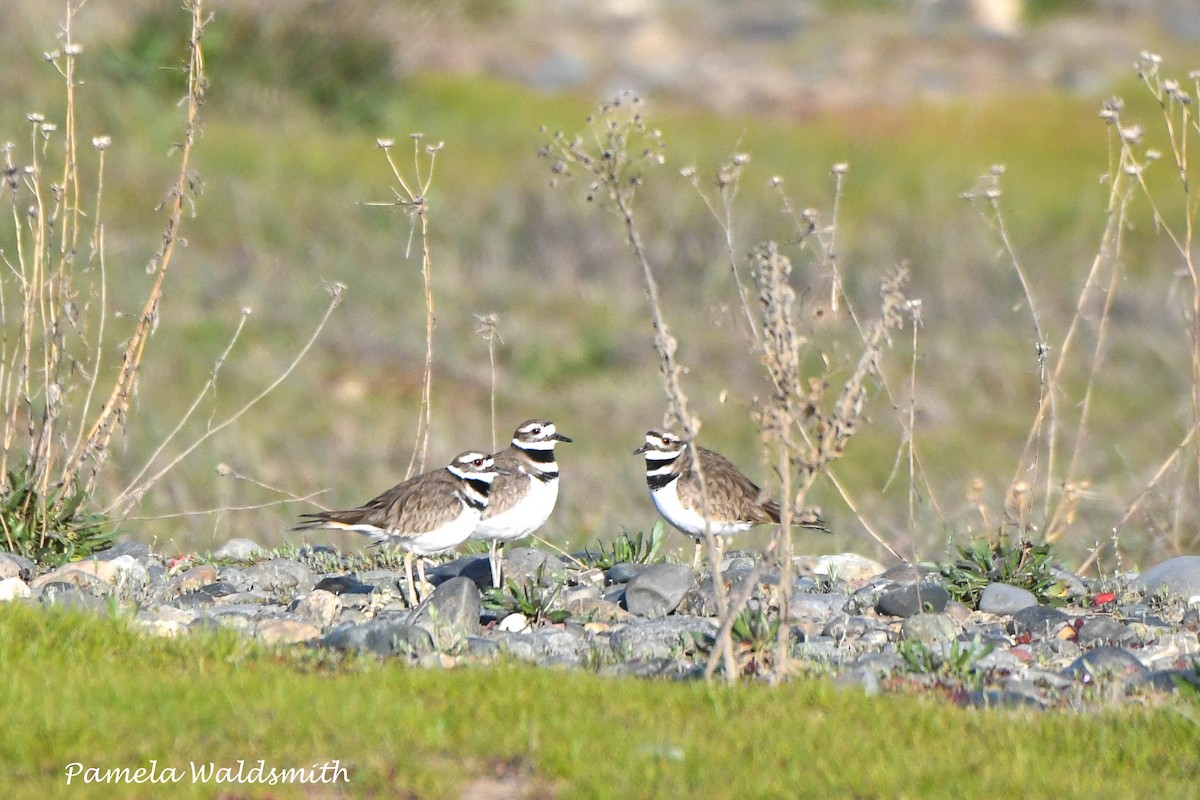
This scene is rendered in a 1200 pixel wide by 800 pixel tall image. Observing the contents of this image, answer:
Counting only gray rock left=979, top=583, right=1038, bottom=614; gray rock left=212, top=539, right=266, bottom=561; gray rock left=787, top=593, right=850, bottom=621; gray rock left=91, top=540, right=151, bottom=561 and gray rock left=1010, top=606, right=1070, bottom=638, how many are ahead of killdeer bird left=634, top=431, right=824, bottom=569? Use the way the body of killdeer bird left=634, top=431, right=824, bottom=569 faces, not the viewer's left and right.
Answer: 2

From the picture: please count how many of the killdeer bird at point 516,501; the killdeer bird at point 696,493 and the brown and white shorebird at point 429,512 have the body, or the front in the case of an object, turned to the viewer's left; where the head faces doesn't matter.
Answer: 1

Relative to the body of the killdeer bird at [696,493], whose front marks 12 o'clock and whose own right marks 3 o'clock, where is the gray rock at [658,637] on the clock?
The gray rock is roughly at 9 o'clock from the killdeer bird.

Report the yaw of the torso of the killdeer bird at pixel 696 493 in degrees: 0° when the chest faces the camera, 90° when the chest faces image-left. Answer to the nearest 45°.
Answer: approximately 90°

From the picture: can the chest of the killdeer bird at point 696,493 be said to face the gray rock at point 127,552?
yes

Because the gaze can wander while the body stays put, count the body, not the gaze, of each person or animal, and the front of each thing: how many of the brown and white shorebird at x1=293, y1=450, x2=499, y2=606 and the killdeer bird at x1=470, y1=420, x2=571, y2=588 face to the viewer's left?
0

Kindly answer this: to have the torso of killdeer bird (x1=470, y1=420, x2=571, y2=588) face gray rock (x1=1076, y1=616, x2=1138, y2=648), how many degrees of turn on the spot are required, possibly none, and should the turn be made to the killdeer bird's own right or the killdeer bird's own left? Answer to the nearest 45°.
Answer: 0° — it already faces it

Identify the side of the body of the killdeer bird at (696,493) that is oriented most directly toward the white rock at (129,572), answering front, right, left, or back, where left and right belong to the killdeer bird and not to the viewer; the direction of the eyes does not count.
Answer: front

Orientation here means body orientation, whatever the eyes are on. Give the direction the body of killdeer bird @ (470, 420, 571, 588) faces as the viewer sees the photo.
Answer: to the viewer's right

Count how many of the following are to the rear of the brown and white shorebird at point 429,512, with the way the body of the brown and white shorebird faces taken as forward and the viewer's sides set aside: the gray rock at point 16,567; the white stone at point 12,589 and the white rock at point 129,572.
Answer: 3

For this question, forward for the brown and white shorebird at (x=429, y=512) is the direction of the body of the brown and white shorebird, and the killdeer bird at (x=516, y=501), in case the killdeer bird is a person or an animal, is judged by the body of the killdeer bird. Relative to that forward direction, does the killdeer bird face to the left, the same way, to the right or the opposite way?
the same way

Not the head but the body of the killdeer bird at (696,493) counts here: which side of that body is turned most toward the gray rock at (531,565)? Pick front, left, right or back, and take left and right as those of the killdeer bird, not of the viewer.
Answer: front

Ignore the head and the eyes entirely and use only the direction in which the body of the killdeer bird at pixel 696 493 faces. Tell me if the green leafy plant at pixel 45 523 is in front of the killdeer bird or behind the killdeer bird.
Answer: in front

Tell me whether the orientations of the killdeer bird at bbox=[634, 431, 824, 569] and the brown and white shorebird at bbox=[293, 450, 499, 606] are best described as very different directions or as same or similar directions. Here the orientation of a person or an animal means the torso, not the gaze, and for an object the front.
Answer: very different directions

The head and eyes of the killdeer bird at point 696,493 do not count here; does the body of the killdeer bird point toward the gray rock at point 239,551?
yes

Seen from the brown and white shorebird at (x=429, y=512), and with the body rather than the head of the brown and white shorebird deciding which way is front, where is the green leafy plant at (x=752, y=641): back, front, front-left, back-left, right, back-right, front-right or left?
front-right

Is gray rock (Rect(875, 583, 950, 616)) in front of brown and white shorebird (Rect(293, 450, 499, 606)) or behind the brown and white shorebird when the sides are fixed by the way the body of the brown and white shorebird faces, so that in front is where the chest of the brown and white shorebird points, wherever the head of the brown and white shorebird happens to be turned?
in front

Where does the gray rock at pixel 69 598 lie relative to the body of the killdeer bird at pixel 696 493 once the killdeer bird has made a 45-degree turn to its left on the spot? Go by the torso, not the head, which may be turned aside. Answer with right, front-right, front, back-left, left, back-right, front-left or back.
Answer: front

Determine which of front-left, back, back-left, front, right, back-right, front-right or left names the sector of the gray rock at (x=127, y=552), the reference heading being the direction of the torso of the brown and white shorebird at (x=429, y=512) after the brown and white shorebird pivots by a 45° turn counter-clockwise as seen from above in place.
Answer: left

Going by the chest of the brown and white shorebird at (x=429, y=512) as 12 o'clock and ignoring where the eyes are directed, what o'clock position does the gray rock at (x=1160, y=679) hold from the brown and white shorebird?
The gray rock is roughly at 1 o'clock from the brown and white shorebird.

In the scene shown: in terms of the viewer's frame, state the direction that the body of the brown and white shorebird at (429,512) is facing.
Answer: to the viewer's right
